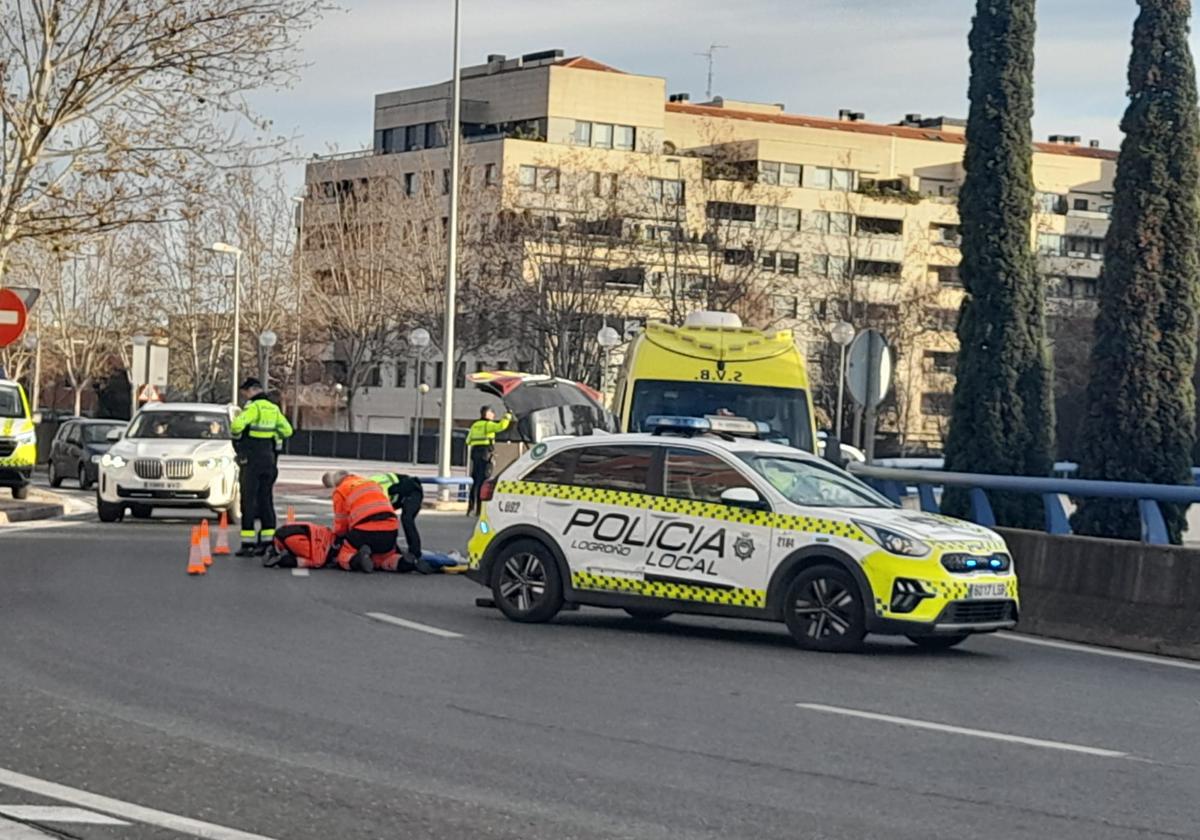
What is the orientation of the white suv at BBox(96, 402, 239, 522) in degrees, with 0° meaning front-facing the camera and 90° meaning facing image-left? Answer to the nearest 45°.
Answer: approximately 0°

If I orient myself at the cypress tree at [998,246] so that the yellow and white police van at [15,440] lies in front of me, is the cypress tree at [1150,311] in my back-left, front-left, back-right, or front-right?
back-left

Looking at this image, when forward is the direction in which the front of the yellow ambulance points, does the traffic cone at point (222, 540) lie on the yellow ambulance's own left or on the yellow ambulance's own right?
on the yellow ambulance's own right

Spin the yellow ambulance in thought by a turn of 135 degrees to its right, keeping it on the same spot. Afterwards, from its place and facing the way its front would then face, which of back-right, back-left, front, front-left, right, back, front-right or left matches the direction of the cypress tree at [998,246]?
right

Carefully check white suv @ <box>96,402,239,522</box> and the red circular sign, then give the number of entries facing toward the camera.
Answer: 2

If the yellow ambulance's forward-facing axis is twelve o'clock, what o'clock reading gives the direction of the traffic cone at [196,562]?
The traffic cone is roughly at 2 o'clock from the yellow ambulance.

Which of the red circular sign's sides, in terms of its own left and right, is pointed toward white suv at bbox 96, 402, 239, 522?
left

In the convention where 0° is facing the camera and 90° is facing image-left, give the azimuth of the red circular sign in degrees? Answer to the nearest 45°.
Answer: approximately 0°

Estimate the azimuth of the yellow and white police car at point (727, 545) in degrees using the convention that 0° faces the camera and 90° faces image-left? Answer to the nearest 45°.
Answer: approximately 315°

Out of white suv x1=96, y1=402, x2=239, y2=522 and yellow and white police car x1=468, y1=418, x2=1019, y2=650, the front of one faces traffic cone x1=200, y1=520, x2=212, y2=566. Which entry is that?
the white suv

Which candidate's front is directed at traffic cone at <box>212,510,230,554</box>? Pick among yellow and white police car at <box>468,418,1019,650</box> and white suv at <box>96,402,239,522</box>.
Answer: the white suv

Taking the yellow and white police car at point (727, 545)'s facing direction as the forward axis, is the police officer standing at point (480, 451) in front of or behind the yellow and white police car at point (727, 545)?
behind

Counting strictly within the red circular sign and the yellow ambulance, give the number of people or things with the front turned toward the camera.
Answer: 2
